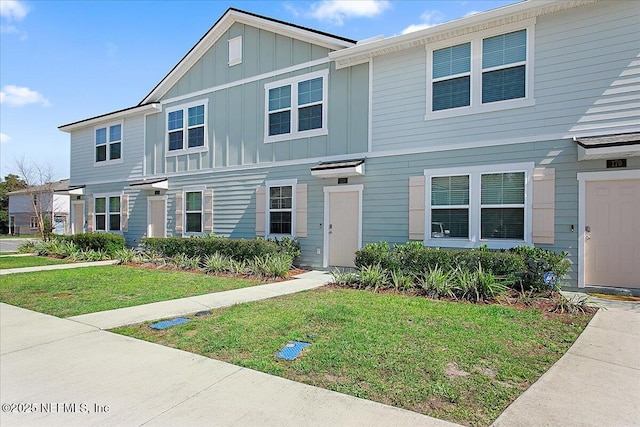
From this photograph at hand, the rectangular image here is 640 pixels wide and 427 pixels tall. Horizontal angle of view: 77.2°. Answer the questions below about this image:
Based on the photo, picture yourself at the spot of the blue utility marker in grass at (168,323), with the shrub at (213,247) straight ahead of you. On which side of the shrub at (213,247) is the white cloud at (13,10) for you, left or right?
left

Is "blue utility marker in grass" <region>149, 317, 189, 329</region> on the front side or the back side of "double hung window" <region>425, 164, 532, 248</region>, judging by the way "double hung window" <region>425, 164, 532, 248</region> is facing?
on the front side

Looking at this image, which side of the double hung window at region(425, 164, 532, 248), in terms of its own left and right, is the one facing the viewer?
front

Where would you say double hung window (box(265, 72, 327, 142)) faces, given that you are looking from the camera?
facing the viewer and to the left of the viewer

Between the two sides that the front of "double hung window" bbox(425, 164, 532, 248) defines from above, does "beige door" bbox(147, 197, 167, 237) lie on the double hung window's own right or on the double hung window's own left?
on the double hung window's own right

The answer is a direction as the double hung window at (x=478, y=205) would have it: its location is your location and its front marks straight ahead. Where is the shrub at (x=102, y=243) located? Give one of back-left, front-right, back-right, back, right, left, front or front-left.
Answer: right

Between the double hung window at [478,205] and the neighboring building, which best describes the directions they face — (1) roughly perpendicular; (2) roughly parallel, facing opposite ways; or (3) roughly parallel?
roughly parallel

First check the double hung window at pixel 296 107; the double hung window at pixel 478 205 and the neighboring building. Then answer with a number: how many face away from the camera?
0

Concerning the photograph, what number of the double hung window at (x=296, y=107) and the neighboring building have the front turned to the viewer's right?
0

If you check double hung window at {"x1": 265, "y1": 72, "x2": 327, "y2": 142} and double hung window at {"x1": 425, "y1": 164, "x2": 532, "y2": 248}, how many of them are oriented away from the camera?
0

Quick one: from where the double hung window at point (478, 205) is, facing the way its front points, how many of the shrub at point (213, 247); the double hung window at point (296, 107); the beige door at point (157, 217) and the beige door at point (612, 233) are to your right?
3

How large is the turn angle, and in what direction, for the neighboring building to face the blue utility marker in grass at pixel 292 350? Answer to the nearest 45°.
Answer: approximately 45° to its left

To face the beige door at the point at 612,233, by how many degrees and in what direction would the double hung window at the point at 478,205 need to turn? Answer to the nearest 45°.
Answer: approximately 90° to its left

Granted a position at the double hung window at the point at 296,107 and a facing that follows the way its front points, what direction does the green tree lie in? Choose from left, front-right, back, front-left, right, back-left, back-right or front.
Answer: right
